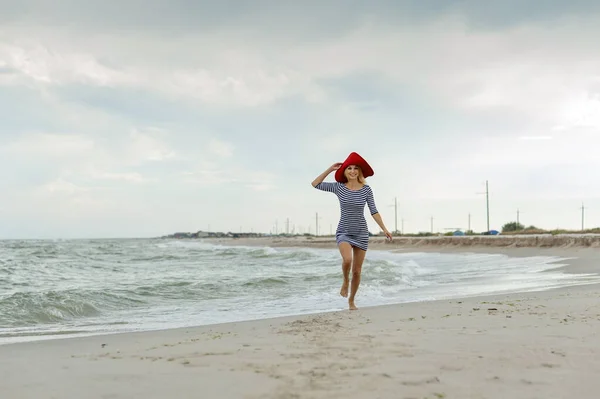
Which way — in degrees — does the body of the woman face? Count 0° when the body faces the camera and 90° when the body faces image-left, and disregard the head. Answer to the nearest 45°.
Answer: approximately 0°

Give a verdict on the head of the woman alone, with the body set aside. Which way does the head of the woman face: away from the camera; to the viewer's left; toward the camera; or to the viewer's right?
toward the camera
